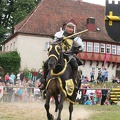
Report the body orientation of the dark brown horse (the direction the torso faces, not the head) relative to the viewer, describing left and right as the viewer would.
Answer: facing the viewer and to the left of the viewer

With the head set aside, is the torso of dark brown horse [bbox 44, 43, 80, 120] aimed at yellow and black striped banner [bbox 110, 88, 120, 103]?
no

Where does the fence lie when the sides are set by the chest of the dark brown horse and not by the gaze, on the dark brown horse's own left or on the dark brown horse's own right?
on the dark brown horse's own right

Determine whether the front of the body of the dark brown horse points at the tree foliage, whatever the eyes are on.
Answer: no
